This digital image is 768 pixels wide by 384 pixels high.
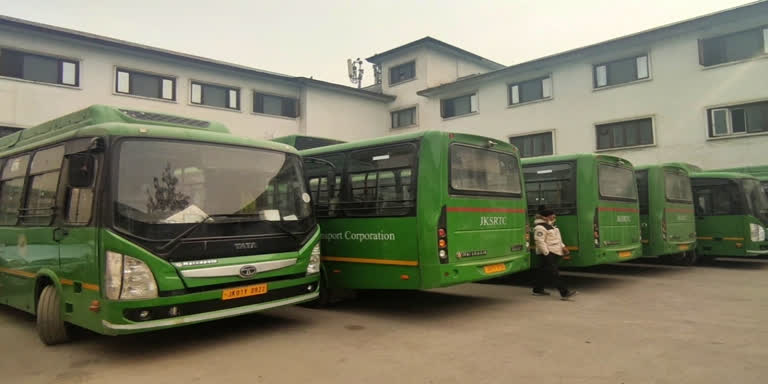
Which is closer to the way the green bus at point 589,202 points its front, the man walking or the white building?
the white building

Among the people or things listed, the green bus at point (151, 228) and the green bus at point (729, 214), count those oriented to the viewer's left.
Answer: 0

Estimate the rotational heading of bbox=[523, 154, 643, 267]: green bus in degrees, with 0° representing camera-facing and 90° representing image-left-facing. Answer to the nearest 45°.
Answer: approximately 135°

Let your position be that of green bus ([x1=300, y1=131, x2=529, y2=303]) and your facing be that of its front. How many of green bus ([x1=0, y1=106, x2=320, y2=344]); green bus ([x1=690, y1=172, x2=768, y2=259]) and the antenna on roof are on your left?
1

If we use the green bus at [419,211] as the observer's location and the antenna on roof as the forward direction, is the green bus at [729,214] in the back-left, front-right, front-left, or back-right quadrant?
front-right

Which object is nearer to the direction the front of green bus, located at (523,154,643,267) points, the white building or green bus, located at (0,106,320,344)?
the white building

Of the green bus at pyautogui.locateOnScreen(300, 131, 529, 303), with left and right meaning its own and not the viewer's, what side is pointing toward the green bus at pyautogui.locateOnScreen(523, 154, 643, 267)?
right

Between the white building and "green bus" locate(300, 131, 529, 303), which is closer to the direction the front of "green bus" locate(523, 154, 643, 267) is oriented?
the white building

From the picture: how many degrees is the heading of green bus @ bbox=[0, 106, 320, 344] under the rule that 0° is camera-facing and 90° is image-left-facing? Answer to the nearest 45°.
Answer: approximately 315°

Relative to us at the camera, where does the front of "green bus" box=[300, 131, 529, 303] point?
facing away from the viewer and to the left of the viewer

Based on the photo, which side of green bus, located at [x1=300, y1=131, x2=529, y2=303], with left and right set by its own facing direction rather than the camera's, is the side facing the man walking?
back
